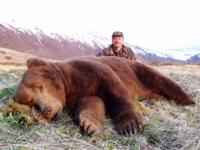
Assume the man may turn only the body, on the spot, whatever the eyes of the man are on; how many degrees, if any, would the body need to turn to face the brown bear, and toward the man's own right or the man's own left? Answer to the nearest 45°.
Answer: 0° — they already face it

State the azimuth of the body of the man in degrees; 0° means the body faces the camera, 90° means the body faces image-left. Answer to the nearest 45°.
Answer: approximately 0°
